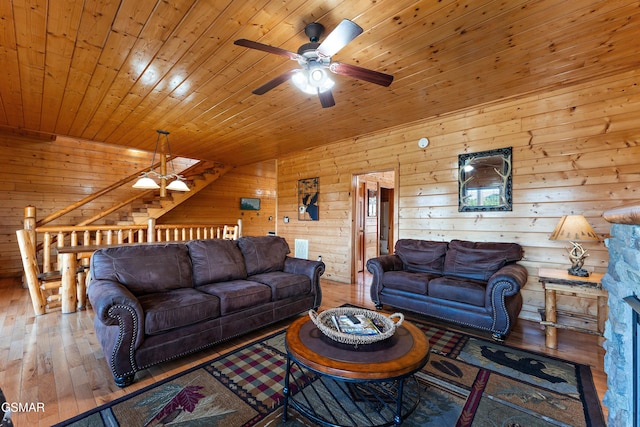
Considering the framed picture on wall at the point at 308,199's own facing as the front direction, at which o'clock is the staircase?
The staircase is roughly at 2 o'clock from the framed picture on wall.

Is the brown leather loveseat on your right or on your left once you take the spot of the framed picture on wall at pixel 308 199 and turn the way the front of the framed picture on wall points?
on your left

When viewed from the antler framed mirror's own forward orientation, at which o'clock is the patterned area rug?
The patterned area rug is roughly at 11 o'clock from the antler framed mirror.

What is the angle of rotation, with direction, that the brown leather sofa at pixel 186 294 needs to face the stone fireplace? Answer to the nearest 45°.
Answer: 0° — it already faces it

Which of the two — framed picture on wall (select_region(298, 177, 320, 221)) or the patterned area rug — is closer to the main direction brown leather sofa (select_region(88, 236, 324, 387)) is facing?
the patterned area rug

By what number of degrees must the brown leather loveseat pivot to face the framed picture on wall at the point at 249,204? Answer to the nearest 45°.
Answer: approximately 90° to its right

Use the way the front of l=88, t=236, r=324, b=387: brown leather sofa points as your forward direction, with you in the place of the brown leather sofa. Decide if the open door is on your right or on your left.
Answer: on your left

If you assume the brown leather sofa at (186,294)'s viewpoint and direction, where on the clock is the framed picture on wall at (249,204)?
The framed picture on wall is roughly at 8 o'clock from the brown leather sofa.
